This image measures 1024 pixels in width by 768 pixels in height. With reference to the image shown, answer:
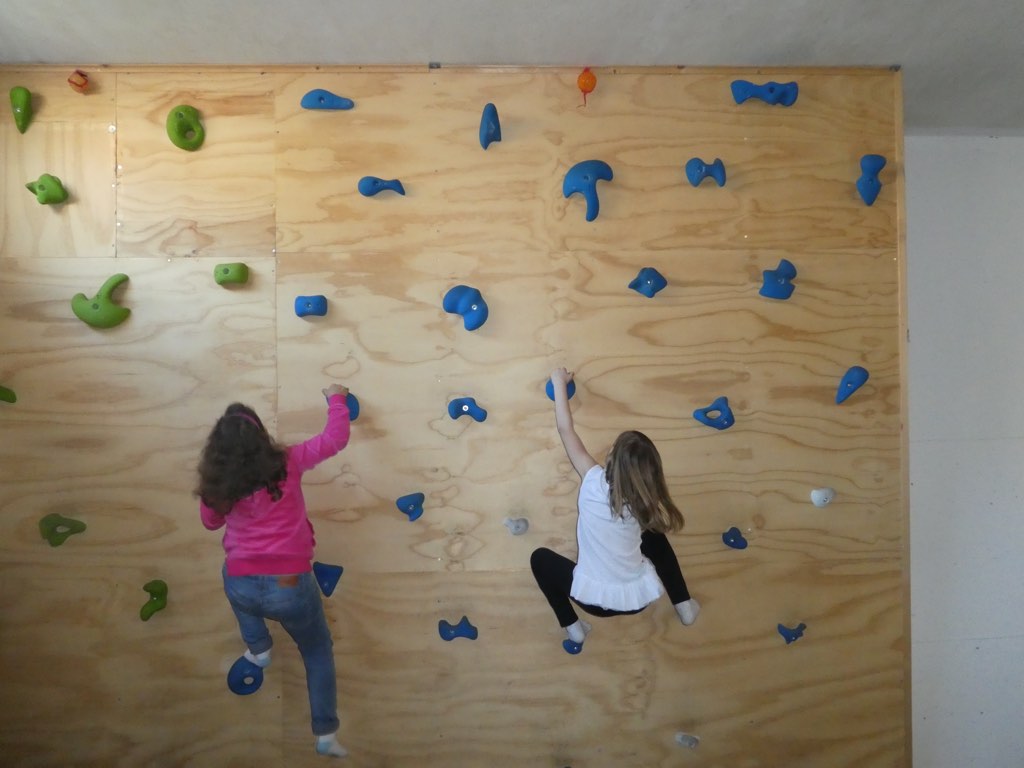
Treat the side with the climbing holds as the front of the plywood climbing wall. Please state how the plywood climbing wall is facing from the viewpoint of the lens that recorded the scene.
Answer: facing the viewer

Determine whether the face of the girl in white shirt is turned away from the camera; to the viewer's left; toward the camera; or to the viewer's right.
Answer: away from the camera
